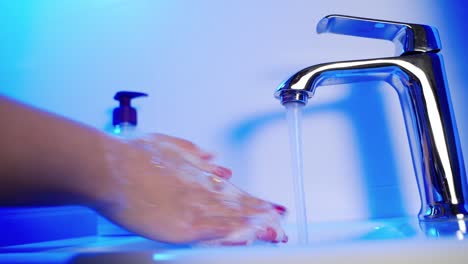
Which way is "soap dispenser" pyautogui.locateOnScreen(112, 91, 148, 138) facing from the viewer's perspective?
to the viewer's right

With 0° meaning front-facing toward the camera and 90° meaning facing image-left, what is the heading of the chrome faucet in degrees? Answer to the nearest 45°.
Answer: approximately 90°

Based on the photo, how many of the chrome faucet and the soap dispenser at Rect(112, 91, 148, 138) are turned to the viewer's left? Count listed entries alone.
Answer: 1
